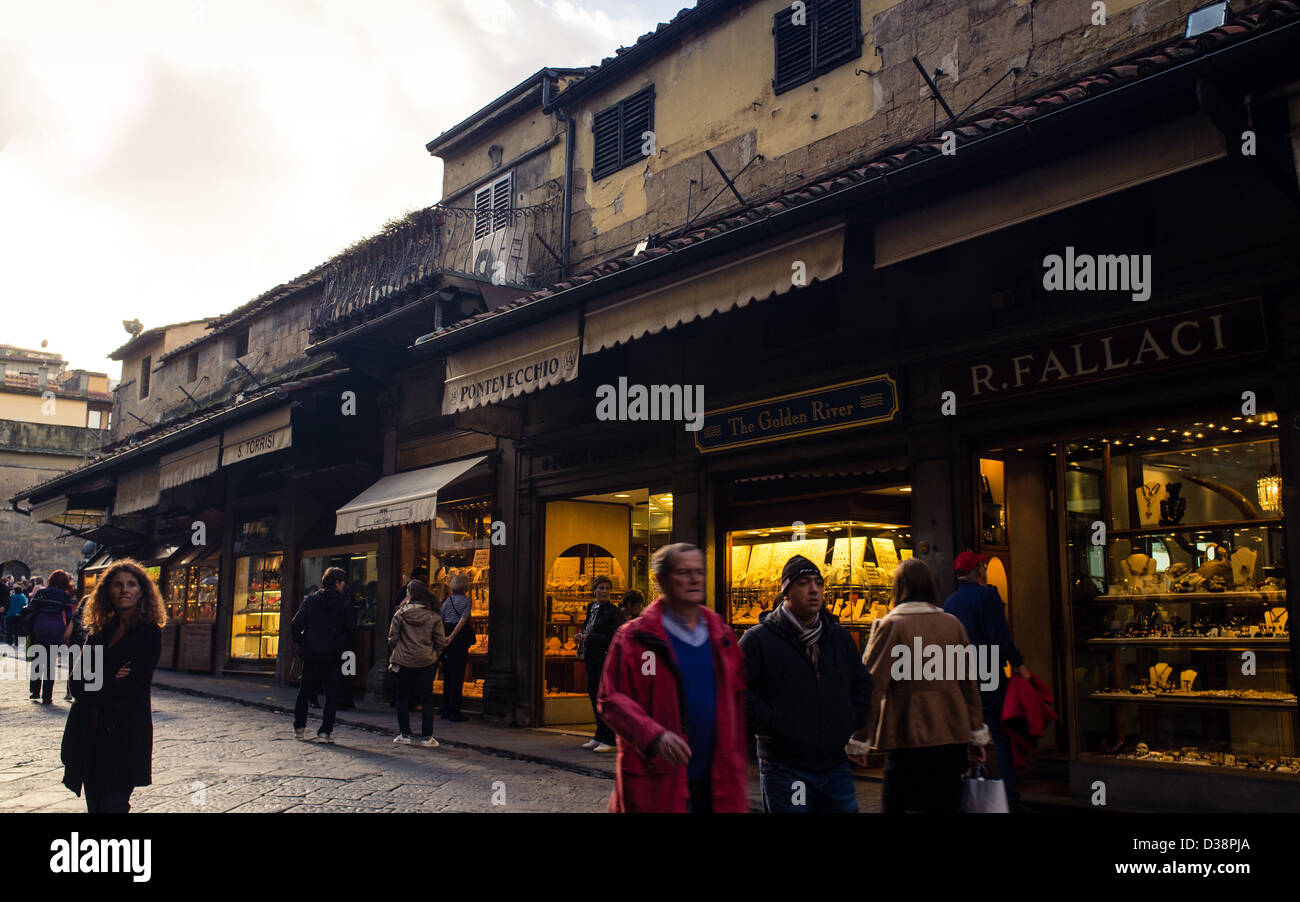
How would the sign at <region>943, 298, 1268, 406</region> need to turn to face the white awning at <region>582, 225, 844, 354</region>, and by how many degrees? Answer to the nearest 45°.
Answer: approximately 45° to its right

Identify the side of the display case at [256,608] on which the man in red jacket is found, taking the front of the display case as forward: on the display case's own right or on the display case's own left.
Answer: on the display case's own left

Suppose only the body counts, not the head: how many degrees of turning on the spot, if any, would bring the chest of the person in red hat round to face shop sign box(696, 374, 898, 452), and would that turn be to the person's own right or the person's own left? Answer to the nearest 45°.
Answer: approximately 90° to the person's own left

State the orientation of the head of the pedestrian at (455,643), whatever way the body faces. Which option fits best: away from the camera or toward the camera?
away from the camera

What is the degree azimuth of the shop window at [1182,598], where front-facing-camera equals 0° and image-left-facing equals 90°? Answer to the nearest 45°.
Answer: approximately 45°

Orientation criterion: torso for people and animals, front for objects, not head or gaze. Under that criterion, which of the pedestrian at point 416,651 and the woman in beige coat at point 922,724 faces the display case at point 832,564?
the woman in beige coat

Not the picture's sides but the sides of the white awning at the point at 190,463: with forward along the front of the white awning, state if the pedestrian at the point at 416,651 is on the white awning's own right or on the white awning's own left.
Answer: on the white awning's own left

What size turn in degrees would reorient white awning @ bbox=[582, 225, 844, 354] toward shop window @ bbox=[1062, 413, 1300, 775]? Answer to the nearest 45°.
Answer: approximately 135° to its left

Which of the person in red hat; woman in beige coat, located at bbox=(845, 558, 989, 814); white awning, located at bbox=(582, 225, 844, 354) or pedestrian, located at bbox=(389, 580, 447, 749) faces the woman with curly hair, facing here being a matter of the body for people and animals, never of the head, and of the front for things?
the white awning

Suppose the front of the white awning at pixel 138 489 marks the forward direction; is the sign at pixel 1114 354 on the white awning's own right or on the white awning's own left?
on the white awning's own left

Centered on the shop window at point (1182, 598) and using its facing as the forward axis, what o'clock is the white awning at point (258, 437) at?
The white awning is roughly at 2 o'clock from the shop window.

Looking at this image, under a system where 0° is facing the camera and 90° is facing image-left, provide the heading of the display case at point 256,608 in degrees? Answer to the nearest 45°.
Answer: approximately 45°

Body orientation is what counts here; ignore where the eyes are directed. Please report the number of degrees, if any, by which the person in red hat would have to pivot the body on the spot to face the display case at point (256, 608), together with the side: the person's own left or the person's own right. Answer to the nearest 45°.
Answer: approximately 90° to the person's own left
